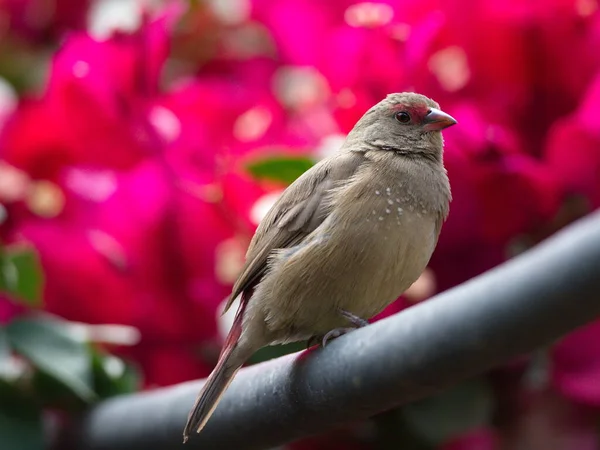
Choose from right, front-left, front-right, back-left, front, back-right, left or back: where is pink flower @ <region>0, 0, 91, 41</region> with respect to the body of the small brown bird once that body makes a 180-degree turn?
front

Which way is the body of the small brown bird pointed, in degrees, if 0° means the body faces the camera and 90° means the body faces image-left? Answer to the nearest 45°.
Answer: approximately 315°
